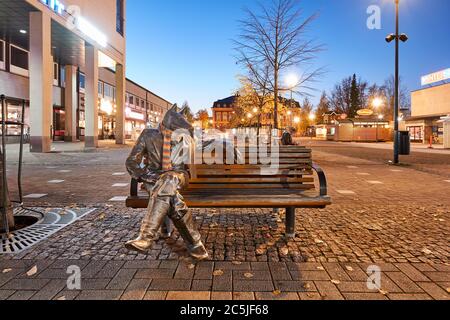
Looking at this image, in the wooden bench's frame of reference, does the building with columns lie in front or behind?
behind

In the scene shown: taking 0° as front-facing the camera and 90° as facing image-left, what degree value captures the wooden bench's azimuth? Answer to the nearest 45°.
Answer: approximately 0°
